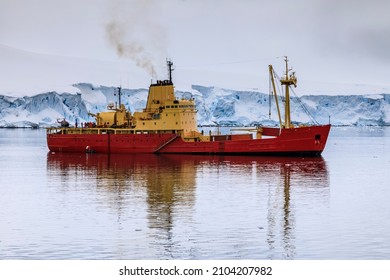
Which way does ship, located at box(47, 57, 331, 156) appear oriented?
to the viewer's right
